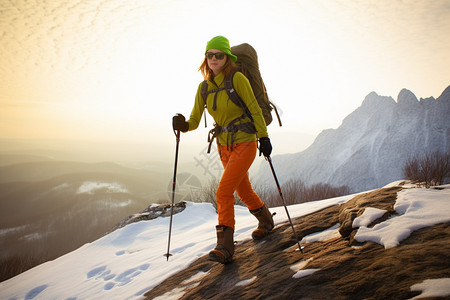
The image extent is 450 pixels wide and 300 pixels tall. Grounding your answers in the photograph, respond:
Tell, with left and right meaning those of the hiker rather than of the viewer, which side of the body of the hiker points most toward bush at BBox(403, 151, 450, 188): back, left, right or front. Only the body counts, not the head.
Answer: back

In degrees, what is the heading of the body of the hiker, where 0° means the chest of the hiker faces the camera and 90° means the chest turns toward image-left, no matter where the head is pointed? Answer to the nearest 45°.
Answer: approximately 45°

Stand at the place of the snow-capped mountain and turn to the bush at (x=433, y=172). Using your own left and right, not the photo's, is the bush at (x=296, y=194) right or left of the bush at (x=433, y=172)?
right

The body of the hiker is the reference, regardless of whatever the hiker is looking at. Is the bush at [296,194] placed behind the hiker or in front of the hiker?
behind

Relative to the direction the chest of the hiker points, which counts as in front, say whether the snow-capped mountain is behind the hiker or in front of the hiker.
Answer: behind
